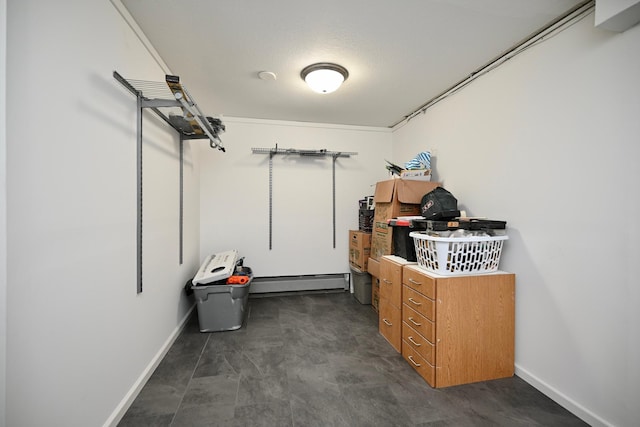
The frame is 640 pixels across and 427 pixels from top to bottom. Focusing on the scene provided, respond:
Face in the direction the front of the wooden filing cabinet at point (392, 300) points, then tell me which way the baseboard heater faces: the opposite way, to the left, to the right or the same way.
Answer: to the left

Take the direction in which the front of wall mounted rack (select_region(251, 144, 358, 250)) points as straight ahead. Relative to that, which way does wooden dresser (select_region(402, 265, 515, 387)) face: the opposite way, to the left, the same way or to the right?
to the right

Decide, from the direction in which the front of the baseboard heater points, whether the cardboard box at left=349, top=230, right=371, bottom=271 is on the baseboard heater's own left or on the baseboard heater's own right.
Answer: on the baseboard heater's own left

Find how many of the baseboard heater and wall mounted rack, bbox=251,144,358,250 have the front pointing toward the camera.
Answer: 2

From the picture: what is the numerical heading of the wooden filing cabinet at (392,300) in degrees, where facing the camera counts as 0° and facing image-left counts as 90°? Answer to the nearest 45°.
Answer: approximately 45°

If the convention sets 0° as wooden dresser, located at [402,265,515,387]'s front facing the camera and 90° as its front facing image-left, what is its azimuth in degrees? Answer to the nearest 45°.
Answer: approximately 45°

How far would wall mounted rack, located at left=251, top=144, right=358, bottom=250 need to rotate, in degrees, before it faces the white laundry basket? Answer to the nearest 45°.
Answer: approximately 45° to its left

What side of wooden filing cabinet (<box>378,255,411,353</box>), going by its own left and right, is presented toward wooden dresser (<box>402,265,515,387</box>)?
left

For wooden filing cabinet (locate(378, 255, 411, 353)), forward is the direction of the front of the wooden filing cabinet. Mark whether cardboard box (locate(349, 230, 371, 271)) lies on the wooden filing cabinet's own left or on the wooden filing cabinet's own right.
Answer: on the wooden filing cabinet's own right
